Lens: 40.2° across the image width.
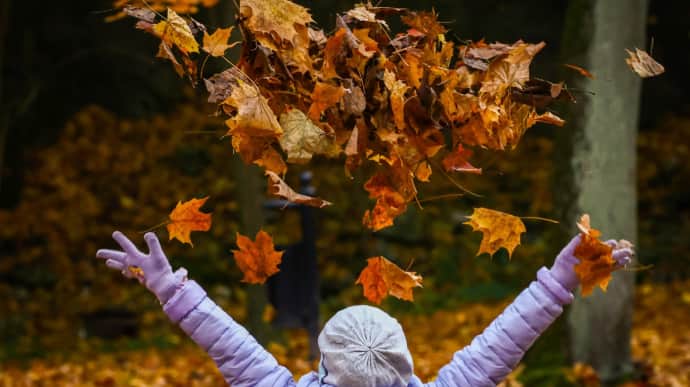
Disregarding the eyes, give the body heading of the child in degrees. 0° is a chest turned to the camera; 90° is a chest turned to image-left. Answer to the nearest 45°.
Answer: approximately 180°

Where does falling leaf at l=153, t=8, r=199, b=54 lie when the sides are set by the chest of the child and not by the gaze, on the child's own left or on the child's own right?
on the child's own left

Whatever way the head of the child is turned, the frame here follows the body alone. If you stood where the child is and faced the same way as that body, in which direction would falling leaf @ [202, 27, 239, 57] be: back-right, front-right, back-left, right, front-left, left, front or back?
front-left

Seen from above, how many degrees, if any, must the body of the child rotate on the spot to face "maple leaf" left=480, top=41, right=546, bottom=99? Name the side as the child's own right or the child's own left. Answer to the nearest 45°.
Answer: approximately 45° to the child's own right

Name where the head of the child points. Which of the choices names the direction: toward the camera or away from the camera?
away from the camera

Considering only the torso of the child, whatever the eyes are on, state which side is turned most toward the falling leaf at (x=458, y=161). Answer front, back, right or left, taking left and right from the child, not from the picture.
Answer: front

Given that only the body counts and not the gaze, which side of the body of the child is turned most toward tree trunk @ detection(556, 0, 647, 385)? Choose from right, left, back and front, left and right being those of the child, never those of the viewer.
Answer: front
